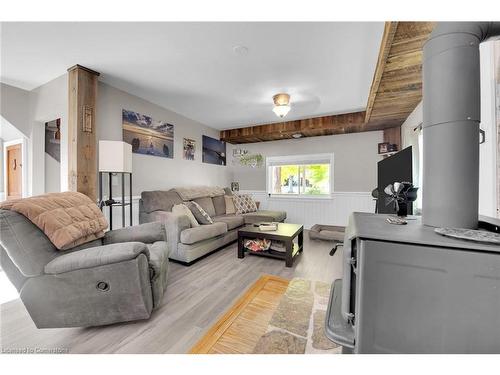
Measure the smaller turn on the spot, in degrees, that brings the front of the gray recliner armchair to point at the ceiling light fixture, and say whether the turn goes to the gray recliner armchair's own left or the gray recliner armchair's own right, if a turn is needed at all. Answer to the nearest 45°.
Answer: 0° — it already faces it

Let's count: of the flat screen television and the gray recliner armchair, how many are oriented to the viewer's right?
1

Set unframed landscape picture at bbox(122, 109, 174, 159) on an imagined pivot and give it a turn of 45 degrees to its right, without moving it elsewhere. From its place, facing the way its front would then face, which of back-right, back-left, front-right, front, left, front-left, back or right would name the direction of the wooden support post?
front-right

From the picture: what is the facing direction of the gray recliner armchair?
to the viewer's right

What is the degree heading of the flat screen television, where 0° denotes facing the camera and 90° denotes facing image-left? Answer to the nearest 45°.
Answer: approximately 45°

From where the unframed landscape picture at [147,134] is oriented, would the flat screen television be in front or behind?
in front

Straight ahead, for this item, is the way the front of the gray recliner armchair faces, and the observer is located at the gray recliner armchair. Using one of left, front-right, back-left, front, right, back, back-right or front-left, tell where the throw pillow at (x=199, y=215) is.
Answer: front-left

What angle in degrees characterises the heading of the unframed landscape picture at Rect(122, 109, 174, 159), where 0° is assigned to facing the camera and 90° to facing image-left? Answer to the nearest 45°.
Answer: approximately 315°

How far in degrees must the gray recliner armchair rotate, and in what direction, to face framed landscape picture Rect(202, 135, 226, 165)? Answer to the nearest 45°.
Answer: approximately 45° to its left

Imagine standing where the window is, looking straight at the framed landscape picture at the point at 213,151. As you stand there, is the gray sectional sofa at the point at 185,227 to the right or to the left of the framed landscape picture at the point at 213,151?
left
